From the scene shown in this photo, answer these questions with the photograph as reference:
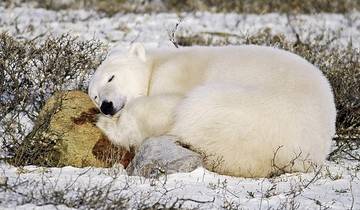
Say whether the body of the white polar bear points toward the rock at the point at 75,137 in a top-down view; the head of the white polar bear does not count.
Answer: yes

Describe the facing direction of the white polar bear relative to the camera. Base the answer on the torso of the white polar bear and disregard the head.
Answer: to the viewer's left
